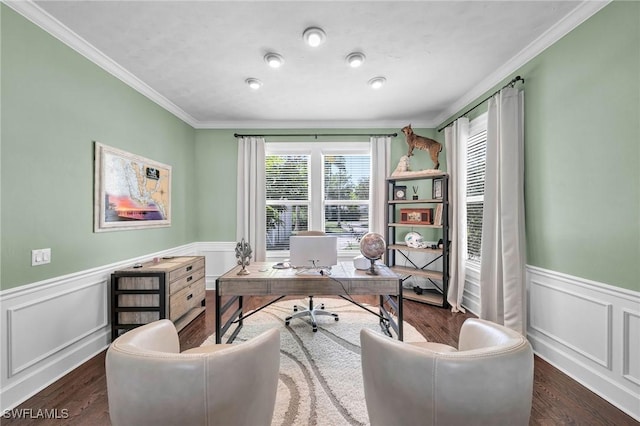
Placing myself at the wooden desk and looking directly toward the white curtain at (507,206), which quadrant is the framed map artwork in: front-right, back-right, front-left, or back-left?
back-left

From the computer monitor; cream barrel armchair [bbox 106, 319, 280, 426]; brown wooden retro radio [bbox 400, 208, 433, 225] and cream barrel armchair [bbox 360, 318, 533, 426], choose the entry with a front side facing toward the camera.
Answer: the brown wooden retro radio

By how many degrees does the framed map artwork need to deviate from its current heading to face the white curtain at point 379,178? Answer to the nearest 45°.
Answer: approximately 45° to its left

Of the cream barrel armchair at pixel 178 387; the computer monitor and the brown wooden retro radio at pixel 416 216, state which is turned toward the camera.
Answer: the brown wooden retro radio

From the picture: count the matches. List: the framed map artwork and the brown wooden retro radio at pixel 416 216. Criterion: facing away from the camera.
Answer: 0

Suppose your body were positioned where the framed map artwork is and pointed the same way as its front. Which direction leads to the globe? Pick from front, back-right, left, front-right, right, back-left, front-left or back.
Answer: front

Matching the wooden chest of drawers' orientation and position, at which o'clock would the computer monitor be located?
The computer monitor is roughly at 12 o'clock from the wooden chest of drawers.

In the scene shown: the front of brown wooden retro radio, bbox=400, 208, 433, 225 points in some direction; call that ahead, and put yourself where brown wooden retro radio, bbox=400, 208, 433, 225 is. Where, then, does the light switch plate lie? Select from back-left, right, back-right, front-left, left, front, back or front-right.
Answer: front-right

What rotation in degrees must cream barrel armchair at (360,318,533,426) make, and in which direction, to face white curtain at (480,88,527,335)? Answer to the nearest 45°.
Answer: approximately 45° to its right

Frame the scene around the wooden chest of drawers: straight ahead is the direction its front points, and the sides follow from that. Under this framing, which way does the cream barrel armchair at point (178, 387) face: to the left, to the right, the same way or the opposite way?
to the left

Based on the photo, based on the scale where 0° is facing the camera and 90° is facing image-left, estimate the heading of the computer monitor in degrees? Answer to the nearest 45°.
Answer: approximately 180°

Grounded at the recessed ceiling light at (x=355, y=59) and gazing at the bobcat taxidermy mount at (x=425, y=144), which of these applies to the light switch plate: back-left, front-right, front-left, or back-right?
back-left

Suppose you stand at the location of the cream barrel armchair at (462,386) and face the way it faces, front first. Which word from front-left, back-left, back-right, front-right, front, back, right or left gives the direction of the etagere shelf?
front-right

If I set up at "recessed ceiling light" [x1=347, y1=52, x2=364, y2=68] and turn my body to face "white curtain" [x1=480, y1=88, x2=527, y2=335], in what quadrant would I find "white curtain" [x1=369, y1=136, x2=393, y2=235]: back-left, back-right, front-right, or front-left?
front-left

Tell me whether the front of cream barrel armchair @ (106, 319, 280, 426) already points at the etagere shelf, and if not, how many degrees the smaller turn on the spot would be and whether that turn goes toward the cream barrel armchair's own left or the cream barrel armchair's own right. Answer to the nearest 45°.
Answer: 0° — it already faces it

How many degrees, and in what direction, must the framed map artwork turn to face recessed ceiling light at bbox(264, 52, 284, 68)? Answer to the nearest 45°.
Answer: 0° — it already faces it

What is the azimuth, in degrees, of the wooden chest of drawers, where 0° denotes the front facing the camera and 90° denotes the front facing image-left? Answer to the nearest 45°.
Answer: approximately 315°

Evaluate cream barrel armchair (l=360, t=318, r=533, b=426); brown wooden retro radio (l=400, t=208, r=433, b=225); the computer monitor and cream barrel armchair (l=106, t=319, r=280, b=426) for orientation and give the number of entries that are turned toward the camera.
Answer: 1

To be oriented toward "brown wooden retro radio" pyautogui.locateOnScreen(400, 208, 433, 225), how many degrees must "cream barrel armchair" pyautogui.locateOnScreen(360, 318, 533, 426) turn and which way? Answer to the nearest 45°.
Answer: approximately 45° to its right
